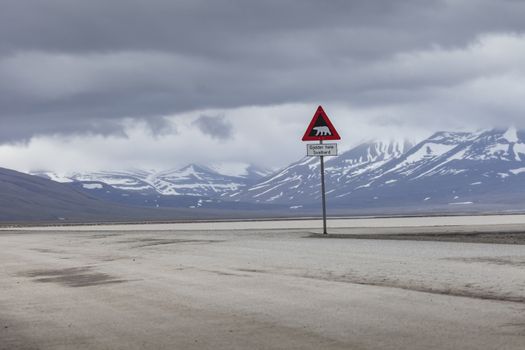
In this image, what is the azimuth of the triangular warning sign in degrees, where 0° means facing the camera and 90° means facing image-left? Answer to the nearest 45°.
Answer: approximately 0°
